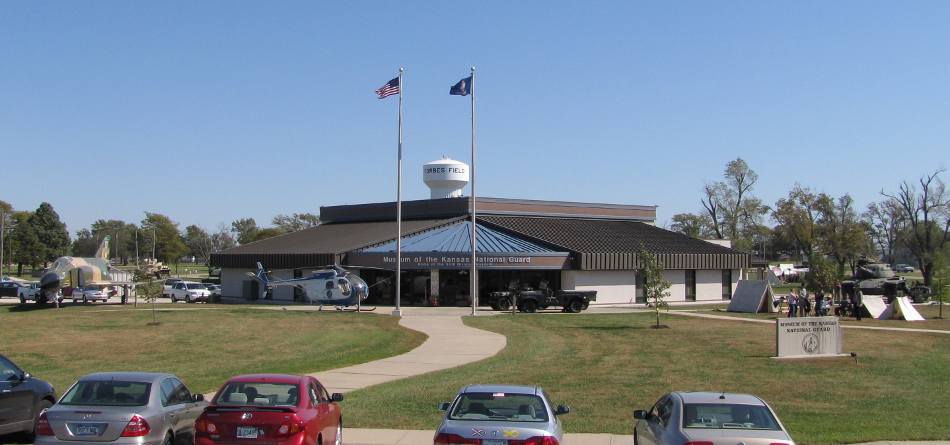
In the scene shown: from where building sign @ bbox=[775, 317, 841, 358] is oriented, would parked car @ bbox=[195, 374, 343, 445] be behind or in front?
in front

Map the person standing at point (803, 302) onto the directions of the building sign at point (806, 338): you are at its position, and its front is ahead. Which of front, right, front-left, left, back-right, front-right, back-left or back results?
back

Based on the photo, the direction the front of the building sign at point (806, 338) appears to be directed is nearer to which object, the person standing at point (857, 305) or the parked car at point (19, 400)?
the parked car

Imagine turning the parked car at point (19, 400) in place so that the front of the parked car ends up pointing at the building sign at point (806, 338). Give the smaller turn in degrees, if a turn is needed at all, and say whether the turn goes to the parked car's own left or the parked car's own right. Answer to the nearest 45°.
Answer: approximately 45° to the parked car's own right

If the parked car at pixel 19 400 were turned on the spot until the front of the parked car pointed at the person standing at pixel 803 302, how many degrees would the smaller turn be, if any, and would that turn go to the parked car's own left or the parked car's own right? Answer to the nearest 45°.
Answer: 0° — it already faces them

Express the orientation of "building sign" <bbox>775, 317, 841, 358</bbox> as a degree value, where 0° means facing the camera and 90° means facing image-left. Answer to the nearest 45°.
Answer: approximately 0°

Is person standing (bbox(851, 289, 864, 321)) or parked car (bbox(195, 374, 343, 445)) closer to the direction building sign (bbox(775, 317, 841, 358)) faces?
the parked car

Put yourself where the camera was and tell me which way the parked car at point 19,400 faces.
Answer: facing away from the viewer and to the right of the viewer

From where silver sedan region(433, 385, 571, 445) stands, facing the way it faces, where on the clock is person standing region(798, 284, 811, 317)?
The person standing is roughly at 1 o'clock from the silver sedan.

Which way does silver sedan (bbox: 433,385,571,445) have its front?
away from the camera

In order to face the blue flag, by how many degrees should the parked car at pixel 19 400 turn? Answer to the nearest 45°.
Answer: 0° — it already faces it

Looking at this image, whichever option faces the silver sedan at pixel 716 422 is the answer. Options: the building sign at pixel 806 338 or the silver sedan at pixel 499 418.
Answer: the building sign

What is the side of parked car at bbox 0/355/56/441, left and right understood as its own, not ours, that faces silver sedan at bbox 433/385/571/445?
right

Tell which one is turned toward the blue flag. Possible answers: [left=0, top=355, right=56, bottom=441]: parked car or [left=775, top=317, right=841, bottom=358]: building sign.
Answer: the parked car

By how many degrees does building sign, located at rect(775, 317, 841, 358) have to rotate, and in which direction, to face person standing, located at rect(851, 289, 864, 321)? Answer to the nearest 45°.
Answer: approximately 180°

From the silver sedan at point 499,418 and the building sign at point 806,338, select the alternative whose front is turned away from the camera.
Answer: the silver sedan

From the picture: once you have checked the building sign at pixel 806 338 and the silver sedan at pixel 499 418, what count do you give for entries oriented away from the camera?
1

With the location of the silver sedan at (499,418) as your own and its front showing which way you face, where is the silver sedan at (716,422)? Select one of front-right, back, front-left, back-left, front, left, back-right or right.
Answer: right

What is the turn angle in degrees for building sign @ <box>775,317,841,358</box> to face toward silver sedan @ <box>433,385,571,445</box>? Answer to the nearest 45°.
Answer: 0° — it already faces it
